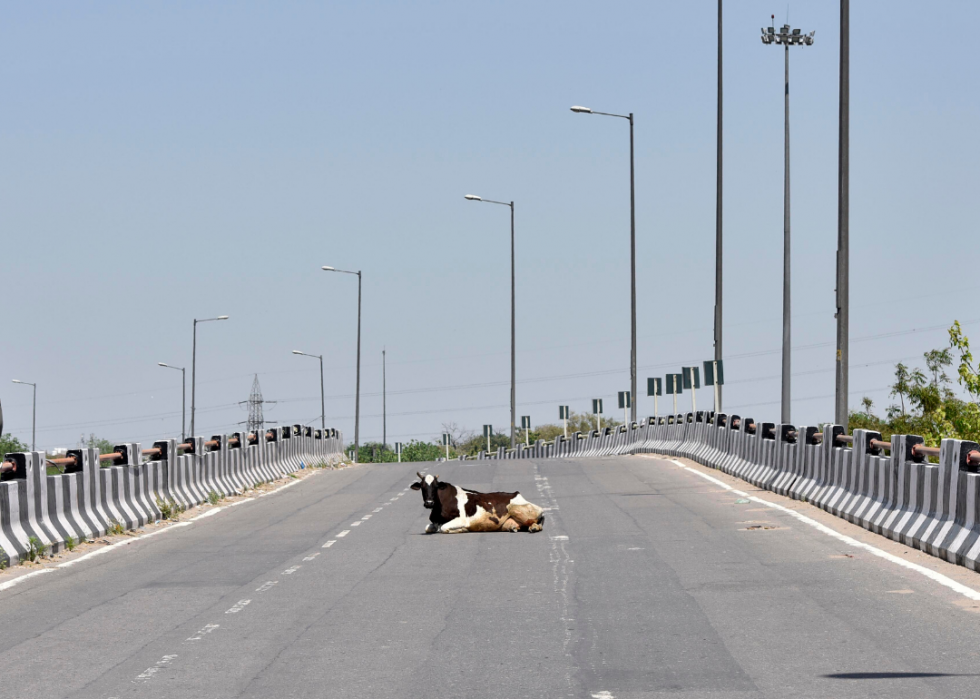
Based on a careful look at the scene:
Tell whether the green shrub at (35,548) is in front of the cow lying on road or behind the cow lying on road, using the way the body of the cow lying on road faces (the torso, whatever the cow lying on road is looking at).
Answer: in front

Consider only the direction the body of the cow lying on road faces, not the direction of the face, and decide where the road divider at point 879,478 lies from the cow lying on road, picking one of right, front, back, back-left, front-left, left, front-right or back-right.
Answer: back

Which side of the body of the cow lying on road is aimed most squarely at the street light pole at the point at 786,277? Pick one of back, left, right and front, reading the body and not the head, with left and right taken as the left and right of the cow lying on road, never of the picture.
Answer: right

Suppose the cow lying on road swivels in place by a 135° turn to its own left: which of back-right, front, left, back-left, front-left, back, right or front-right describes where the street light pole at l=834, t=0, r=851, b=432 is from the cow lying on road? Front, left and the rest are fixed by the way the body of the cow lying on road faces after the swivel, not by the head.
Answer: left

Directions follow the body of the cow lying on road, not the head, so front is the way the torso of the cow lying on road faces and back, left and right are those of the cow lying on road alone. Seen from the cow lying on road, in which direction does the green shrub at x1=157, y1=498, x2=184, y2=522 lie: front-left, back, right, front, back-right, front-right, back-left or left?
front-right

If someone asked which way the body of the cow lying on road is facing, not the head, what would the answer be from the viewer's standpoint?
to the viewer's left

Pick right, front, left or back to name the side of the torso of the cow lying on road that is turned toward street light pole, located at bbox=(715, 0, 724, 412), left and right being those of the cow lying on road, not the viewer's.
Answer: right
